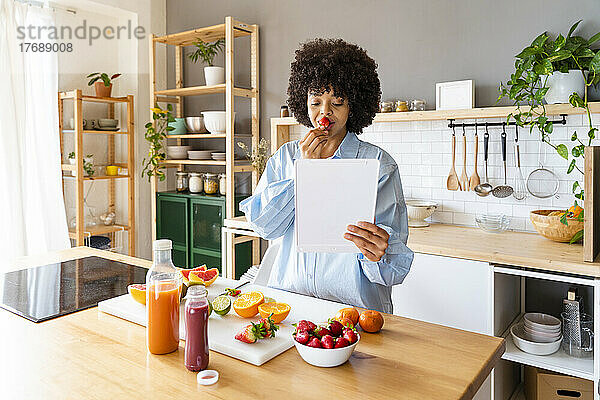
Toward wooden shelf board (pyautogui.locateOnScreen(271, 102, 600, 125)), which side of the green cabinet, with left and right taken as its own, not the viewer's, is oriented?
left

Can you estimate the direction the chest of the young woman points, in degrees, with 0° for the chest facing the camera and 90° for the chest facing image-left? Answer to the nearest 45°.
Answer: approximately 0°

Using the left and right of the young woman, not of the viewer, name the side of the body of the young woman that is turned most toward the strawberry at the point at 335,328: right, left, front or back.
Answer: front

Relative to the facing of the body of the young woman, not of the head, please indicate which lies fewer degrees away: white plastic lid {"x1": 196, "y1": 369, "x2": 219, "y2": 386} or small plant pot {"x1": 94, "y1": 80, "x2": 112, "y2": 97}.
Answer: the white plastic lid

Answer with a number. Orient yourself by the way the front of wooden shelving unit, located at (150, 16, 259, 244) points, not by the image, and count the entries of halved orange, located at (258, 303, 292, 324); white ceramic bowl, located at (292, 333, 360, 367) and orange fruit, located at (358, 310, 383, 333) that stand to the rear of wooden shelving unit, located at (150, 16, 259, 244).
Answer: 0

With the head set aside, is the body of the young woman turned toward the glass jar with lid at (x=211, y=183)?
no

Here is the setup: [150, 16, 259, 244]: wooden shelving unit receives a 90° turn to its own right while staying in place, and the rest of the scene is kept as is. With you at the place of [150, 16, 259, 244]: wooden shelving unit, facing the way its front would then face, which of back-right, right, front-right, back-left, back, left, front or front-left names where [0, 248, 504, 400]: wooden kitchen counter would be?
back-left

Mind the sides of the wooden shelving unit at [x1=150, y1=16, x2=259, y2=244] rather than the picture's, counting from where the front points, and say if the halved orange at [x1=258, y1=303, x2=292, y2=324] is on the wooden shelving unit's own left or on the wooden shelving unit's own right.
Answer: on the wooden shelving unit's own left

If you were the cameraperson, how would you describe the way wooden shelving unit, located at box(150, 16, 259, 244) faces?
facing the viewer and to the left of the viewer

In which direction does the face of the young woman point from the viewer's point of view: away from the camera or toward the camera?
toward the camera

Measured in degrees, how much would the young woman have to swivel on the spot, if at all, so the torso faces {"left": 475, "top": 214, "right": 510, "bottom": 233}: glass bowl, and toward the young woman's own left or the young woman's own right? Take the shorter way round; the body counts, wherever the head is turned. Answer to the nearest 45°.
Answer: approximately 135° to the young woman's own left

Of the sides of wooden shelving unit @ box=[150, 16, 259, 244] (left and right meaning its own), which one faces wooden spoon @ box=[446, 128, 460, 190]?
left

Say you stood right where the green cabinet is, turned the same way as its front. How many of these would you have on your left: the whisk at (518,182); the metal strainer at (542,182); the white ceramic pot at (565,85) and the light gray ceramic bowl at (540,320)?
4

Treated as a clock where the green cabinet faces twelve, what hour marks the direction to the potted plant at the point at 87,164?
The potted plant is roughly at 2 o'clock from the green cabinet.

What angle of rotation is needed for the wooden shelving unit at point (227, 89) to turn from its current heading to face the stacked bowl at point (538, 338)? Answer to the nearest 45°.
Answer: approximately 90° to its left

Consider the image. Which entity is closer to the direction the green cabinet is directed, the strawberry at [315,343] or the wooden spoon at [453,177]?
the strawberry

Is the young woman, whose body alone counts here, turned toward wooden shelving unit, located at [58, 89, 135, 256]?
no

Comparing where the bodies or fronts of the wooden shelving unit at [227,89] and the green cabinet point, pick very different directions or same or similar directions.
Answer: same or similar directions
